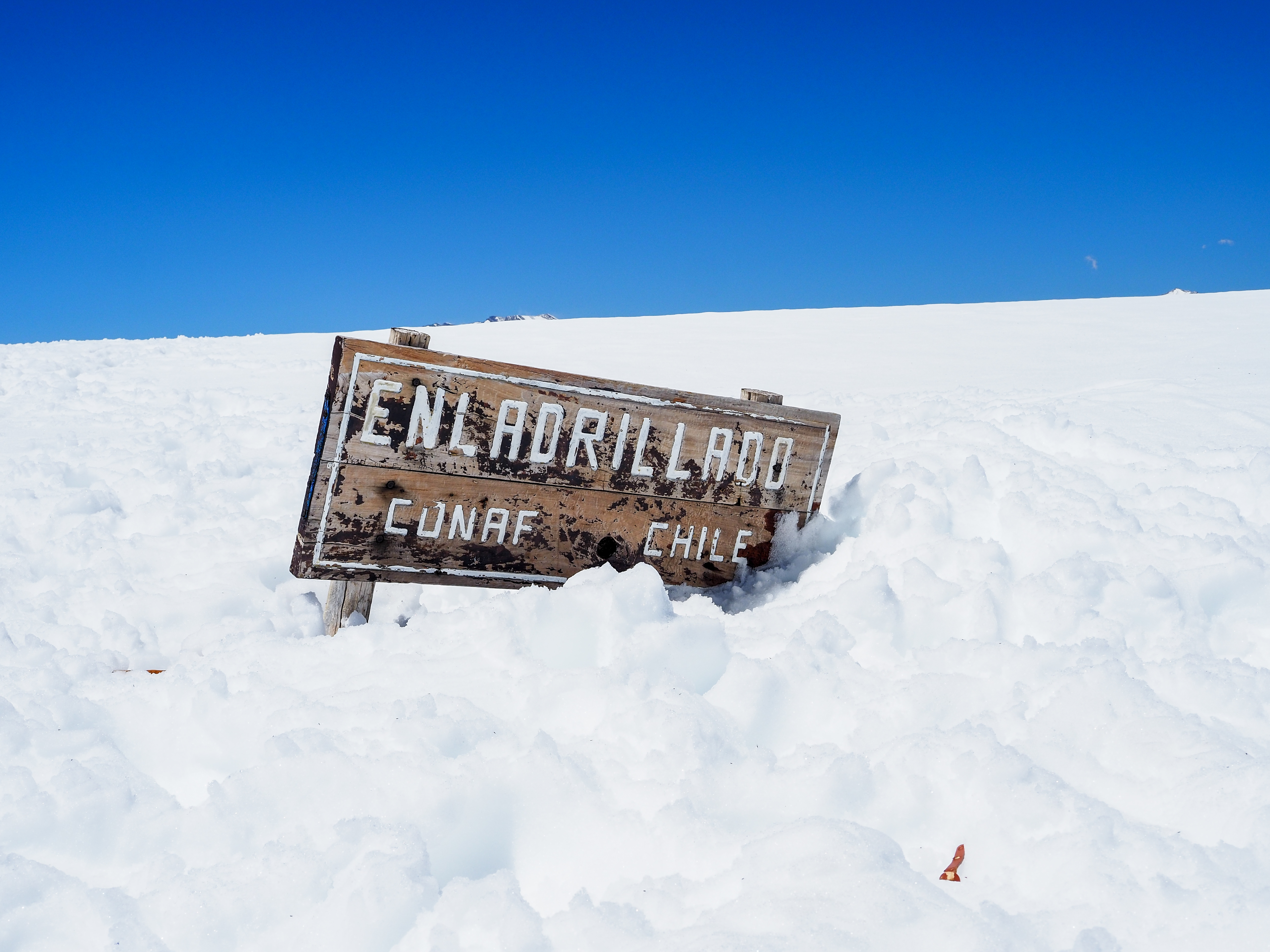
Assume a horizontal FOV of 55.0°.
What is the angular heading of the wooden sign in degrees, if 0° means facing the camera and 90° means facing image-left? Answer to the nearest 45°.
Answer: approximately 315°
